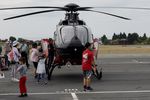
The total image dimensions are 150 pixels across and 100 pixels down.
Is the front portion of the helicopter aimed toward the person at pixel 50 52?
no

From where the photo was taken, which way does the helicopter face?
toward the camera
